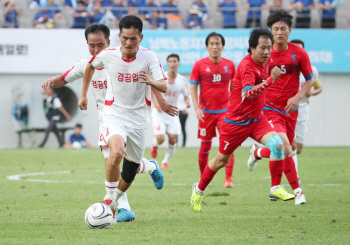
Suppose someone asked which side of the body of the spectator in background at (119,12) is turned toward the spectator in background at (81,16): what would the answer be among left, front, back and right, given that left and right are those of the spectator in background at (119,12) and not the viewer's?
right

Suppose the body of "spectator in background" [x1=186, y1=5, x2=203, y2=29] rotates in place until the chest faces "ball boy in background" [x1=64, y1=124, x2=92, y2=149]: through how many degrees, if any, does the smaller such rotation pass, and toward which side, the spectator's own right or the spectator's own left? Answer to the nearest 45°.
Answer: approximately 45° to the spectator's own right

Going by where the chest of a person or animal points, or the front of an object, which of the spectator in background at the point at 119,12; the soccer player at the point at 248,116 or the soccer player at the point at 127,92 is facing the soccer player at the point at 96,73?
the spectator in background

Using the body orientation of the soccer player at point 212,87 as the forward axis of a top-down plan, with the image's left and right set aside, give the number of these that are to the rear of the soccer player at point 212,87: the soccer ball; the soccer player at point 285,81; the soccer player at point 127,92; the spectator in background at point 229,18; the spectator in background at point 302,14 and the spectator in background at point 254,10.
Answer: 3

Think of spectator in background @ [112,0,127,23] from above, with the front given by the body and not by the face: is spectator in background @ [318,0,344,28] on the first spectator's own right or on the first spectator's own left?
on the first spectator's own left

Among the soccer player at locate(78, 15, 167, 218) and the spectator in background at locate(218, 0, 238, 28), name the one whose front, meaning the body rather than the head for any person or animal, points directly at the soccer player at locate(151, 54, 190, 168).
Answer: the spectator in background

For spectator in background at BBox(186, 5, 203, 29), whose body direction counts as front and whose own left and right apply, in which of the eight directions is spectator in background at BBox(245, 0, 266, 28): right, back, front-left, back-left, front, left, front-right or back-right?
left

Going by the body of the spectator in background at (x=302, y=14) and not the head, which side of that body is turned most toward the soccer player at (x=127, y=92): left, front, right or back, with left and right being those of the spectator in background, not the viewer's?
front

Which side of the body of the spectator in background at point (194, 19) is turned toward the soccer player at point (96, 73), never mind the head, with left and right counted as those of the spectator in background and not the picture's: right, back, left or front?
front

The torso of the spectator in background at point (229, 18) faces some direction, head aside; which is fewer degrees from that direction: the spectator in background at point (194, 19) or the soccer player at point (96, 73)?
the soccer player
